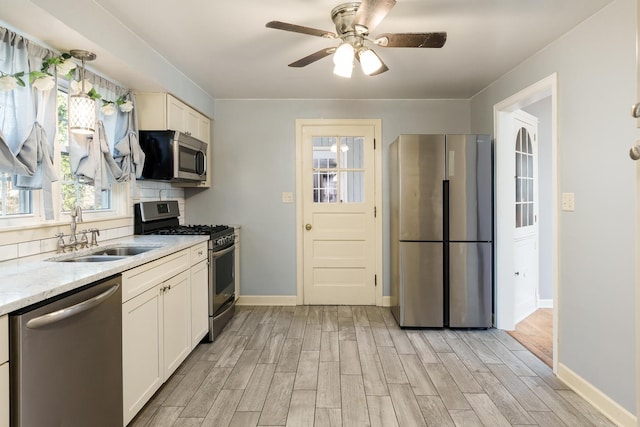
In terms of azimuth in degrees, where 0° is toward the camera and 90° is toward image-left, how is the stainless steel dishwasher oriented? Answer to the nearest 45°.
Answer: approximately 315°

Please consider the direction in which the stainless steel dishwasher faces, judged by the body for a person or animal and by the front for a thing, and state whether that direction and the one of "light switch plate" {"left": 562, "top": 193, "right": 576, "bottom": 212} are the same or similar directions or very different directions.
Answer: very different directions

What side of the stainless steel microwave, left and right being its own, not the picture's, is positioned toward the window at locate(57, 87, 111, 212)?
right

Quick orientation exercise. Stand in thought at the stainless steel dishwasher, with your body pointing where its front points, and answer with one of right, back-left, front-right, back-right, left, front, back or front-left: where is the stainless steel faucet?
back-left

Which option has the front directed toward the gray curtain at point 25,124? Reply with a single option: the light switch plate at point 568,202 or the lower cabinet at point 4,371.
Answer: the light switch plate

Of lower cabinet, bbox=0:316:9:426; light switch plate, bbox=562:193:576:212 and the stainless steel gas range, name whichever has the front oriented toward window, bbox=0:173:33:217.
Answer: the light switch plate

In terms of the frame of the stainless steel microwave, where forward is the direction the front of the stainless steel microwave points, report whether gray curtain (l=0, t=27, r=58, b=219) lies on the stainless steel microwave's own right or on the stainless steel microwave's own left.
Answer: on the stainless steel microwave's own right
